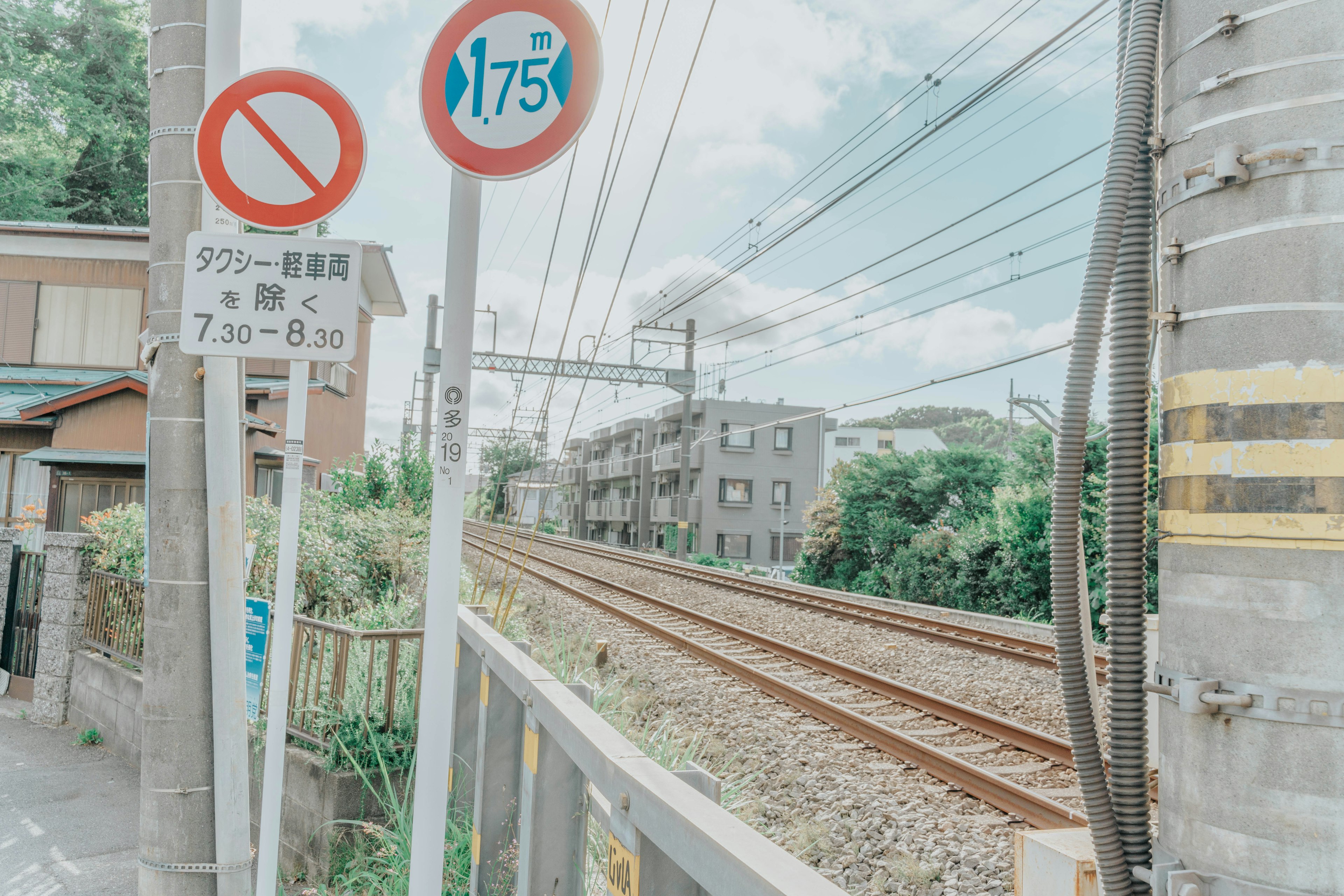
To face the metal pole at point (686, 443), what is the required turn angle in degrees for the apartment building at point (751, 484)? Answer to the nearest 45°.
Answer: approximately 45° to its left

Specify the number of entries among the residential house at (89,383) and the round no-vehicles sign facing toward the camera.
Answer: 2

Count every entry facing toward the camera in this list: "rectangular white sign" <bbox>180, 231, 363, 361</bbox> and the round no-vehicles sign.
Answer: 2

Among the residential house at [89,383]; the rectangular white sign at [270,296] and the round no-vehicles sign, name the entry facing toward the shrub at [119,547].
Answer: the residential house

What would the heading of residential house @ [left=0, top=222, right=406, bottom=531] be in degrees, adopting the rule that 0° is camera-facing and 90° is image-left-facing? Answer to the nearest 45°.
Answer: approximately 0°

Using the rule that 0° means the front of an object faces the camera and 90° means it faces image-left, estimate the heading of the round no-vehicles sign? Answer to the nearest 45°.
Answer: approximately 0°
